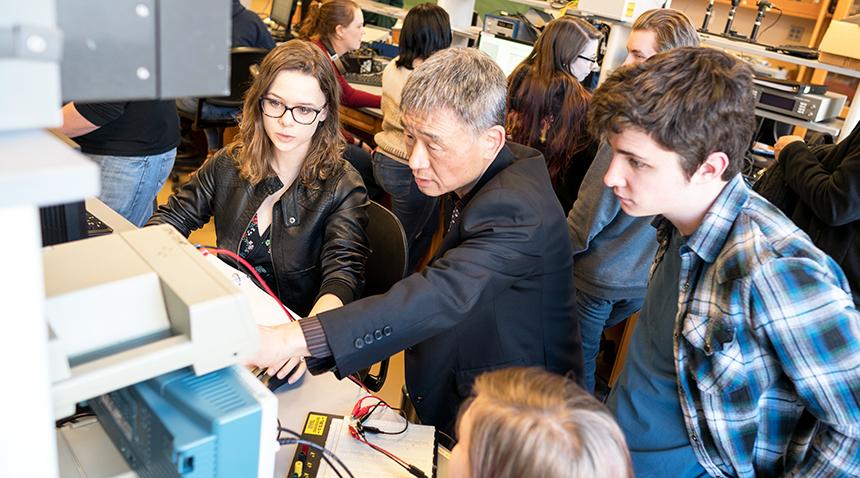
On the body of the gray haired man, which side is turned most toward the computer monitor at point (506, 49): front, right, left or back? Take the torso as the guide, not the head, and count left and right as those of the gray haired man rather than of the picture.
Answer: right

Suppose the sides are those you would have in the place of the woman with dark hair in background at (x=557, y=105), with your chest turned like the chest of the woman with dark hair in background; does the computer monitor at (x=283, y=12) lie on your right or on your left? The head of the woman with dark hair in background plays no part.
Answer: on your left

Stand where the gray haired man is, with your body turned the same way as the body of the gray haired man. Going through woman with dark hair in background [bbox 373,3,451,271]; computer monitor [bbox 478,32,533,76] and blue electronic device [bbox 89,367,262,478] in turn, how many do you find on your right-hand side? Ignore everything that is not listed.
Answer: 2

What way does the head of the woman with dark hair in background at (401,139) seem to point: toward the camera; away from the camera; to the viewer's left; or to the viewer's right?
away from the camera

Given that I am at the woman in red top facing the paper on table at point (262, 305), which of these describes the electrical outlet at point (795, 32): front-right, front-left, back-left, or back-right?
back-left

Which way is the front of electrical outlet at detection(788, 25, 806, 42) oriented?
toward the camera

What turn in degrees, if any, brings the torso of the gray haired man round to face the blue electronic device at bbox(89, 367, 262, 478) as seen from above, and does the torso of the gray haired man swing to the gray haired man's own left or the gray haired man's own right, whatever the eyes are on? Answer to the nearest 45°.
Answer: approximately 45° to the gray haired man's own left

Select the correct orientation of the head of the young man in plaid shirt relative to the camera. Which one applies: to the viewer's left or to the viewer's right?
to the viewer's left

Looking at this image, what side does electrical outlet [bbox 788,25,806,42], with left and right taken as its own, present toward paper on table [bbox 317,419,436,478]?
front

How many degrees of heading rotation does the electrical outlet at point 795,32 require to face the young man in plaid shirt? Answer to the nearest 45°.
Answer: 0° — it already faces them

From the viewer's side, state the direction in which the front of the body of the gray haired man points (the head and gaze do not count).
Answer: to the viewer's left

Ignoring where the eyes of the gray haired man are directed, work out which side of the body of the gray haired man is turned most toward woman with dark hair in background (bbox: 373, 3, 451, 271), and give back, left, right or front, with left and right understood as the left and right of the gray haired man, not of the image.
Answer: right
